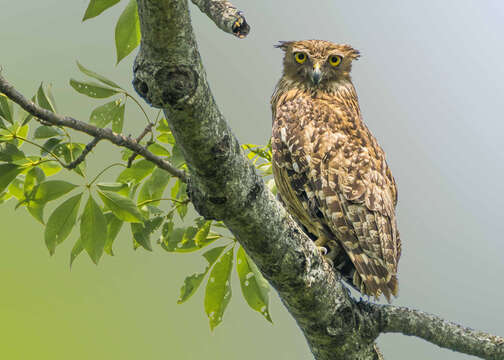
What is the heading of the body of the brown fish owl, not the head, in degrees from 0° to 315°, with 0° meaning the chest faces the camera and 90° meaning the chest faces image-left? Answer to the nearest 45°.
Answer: approximately 90°
